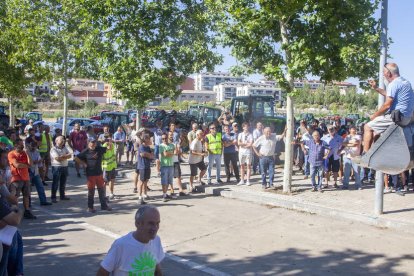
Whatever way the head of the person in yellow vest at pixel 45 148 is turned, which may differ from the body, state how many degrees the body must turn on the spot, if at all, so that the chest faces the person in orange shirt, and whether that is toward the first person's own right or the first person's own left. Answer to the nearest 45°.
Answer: approximately 45° to the first person's own right

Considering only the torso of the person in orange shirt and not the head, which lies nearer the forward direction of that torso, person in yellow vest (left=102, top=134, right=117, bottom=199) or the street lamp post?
the street lamp post

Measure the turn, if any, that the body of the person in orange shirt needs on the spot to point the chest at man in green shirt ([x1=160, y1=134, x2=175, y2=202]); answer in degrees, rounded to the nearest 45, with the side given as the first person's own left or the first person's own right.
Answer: approximately 45° to the first person's own left

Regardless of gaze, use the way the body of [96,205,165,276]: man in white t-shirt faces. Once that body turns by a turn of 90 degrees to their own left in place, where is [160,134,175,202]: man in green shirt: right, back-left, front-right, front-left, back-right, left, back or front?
front-left

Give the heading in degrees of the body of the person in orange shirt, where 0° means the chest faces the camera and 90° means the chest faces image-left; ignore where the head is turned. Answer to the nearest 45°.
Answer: approximately 315°

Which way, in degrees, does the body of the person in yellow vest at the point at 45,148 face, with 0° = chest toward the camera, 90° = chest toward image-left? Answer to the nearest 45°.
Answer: approximately 315°

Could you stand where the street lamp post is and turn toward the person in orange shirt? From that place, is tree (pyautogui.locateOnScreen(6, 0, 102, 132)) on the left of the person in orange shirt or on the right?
right
